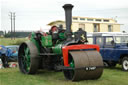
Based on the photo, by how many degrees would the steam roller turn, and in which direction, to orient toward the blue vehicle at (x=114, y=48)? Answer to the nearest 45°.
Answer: approximately 90° to its left

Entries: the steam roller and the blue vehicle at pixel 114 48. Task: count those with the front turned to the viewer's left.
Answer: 0

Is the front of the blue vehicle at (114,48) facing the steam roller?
no

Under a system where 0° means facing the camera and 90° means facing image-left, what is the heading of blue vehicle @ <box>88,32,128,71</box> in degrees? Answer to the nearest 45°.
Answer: approximately 315°

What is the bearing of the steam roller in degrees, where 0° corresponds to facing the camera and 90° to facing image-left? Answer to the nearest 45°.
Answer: approximately 315°
